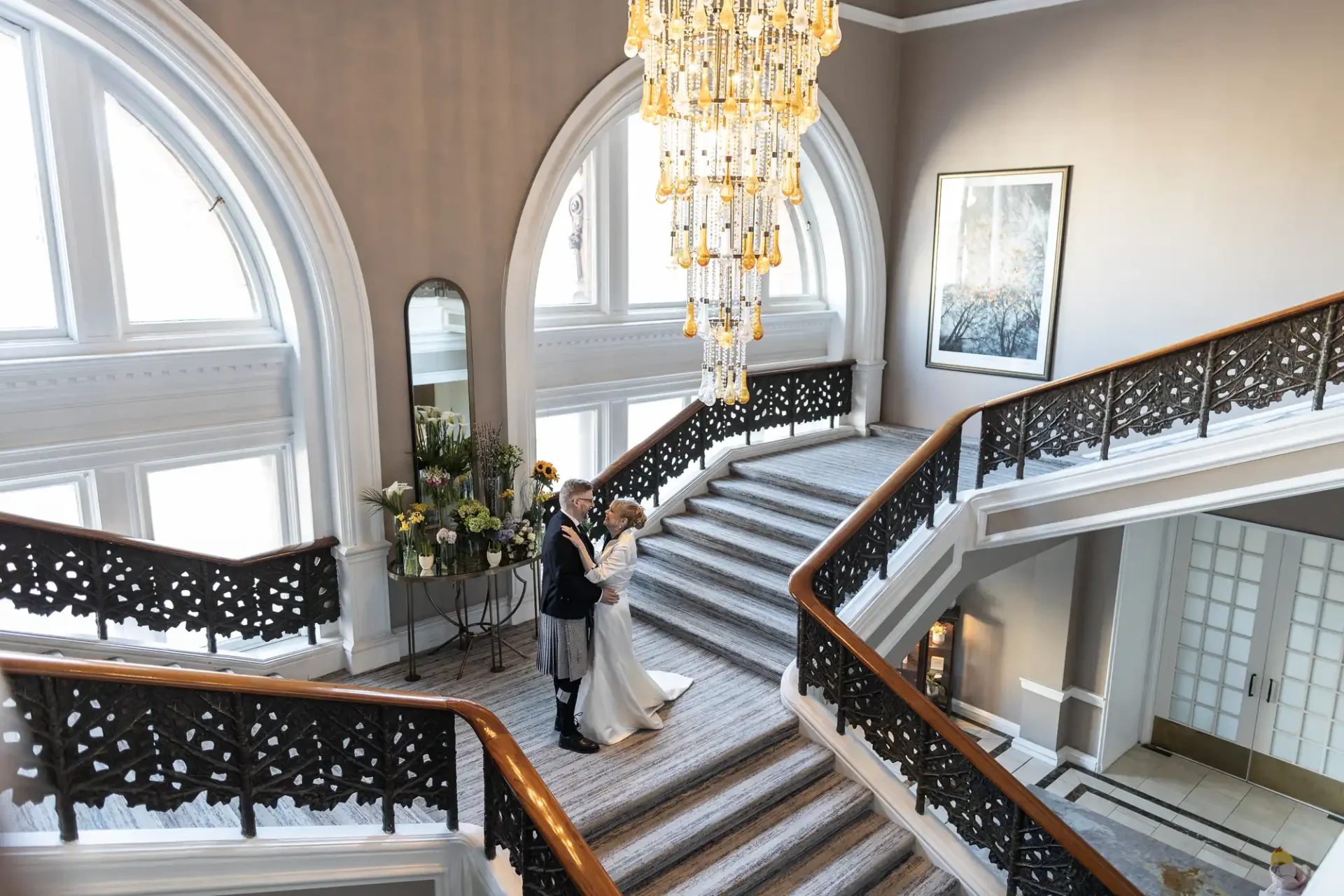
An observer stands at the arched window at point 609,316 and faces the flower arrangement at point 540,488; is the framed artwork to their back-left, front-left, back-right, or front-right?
back-left

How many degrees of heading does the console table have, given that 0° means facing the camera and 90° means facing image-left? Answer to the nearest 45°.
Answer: approximately 315°

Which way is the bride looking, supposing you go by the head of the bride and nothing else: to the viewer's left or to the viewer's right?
to the viewer's left

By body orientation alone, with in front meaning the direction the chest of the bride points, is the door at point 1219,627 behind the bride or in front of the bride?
behind

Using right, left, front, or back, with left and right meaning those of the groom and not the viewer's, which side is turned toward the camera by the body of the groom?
right

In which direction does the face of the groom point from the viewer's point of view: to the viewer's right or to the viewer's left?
to the viewer's right

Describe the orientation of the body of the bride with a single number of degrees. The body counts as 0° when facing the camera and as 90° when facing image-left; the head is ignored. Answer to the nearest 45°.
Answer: approximately 90°

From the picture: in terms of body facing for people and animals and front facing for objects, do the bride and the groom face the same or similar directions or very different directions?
very different directions

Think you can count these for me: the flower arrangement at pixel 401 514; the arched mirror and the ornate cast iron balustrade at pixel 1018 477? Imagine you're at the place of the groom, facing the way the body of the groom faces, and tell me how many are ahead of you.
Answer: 1
